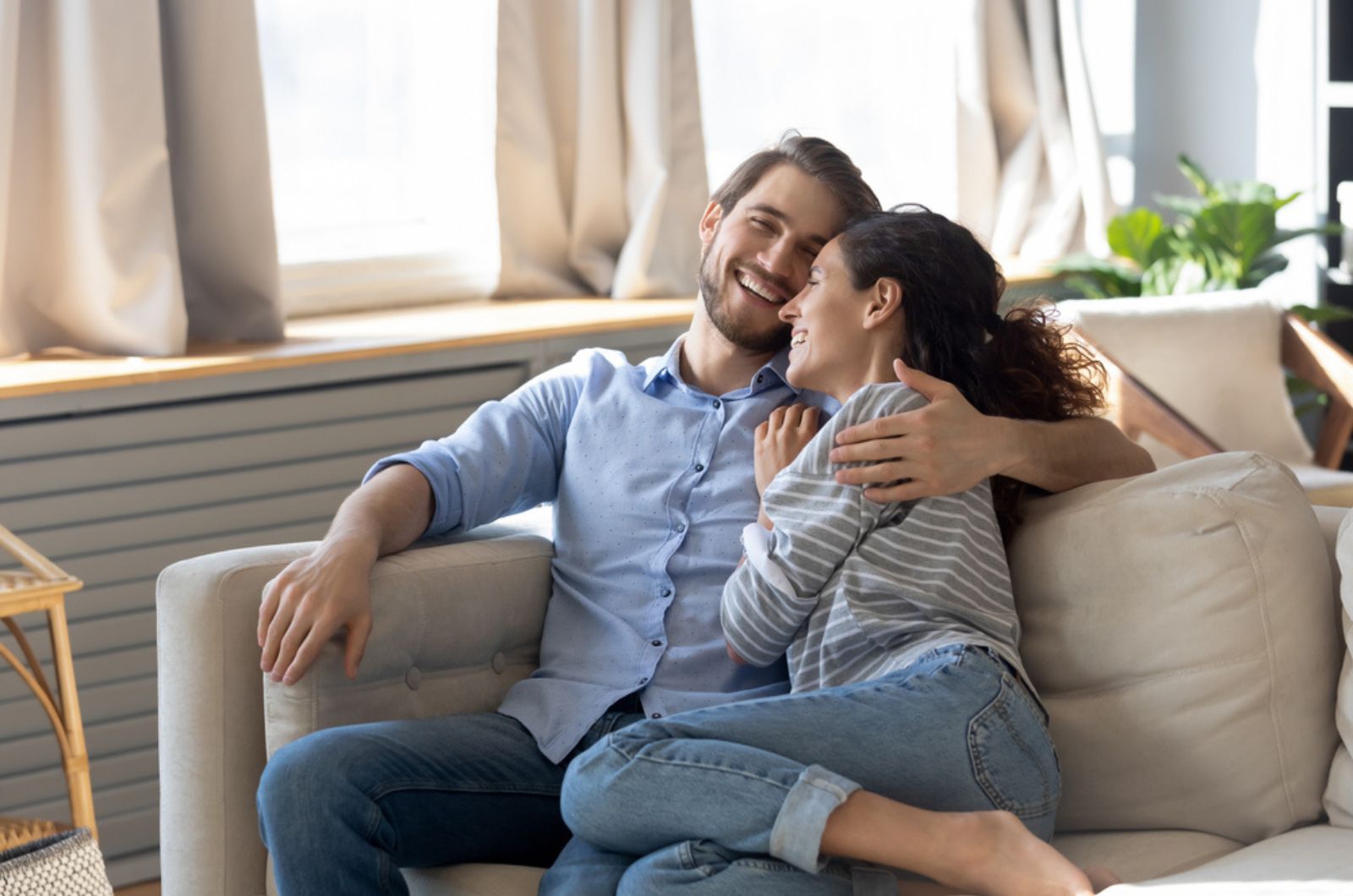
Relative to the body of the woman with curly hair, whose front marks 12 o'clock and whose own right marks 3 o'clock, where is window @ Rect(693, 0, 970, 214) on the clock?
The window is roughly at 3 o'clock from the woman with curly hair.

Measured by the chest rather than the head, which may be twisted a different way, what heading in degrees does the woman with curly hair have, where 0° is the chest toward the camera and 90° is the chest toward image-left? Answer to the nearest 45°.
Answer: approximately 90°

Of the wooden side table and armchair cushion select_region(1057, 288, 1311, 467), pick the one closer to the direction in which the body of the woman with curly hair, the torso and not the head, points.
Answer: the wooden side table

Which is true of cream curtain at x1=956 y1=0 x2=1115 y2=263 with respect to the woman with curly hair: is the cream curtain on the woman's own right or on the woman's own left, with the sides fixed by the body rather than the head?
on the woman's own right

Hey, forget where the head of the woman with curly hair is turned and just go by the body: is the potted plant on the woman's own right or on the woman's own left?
on the woman's own right
